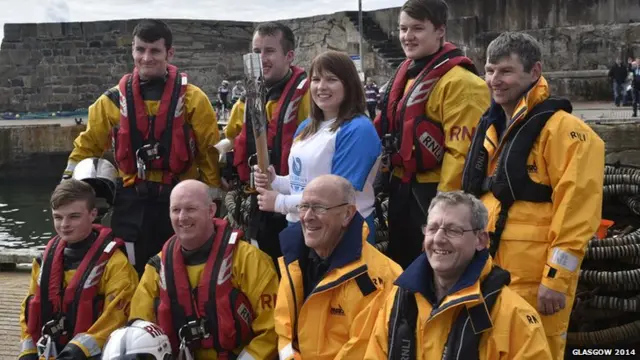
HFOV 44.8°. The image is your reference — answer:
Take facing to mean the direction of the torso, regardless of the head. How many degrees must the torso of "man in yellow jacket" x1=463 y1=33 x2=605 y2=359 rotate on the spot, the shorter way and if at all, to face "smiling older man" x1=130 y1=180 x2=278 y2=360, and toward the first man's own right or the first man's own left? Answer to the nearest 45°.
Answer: approximately 45° to the first man's own right

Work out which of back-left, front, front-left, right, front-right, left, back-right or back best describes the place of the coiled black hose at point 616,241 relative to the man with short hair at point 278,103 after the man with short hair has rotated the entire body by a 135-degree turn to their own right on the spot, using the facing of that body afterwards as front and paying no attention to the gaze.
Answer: right

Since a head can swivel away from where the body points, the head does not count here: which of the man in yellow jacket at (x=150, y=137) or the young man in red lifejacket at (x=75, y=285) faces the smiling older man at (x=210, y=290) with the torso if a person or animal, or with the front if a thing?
the man in yellow jacket

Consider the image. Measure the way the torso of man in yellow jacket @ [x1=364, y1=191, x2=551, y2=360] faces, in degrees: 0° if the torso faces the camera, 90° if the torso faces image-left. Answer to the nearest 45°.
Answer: approximately 45°

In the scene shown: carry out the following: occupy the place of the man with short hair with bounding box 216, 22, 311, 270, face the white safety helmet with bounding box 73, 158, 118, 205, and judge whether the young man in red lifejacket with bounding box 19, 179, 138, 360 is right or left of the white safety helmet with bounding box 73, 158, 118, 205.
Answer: left

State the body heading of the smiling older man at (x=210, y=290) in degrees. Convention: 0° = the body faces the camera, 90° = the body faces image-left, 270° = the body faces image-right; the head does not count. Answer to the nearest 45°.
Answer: approximately 45°

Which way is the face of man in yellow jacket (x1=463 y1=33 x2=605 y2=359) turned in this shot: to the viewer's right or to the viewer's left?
to the viewer's left

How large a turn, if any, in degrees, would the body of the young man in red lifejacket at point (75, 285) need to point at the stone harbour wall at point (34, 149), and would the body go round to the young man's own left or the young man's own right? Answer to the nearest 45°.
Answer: approximately 135° to the young man's own right

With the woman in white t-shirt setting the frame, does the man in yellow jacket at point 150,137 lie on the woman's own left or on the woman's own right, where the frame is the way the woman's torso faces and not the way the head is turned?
on the woman's own right

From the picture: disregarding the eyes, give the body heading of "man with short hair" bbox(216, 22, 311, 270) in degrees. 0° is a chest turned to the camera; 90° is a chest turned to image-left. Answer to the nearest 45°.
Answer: approximately 45°

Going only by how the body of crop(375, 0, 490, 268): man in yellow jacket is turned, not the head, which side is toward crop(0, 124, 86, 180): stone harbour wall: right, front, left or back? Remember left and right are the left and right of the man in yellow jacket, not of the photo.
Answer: right
